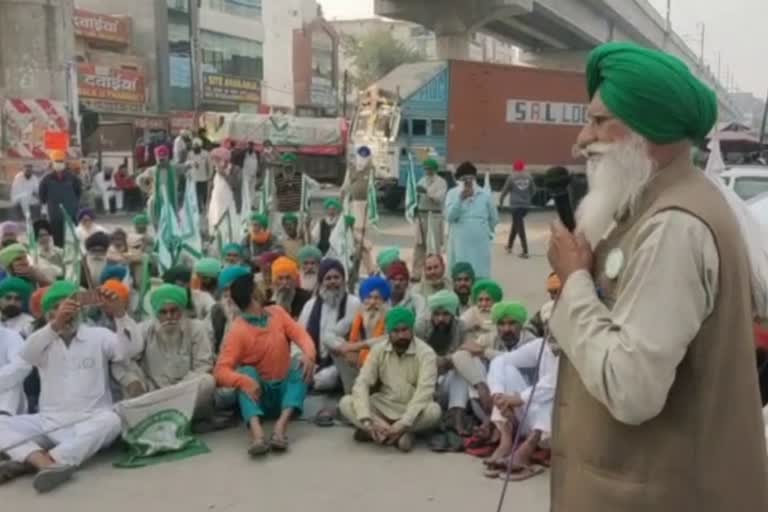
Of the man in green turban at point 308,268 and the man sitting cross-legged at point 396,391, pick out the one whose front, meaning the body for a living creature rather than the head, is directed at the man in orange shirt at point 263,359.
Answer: the man in green turban

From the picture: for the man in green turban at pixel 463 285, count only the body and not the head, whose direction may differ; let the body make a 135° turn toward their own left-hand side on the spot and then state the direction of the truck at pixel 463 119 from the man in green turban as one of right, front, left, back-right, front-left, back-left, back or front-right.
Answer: front-left

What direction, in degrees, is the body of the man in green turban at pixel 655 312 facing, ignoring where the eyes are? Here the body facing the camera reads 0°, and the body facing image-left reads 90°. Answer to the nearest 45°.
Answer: approximately 90°

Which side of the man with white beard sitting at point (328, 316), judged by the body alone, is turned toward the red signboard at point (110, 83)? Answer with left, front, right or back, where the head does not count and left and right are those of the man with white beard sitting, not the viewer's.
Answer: back
